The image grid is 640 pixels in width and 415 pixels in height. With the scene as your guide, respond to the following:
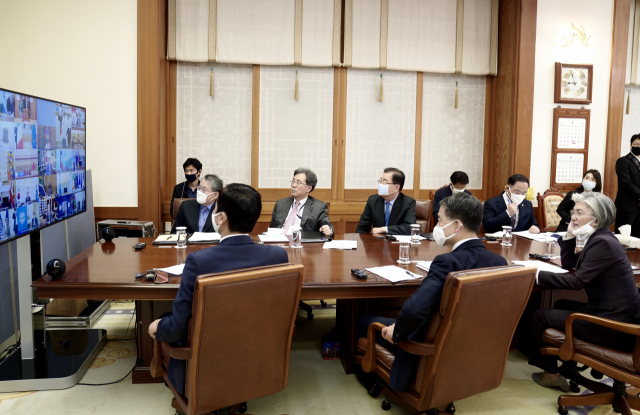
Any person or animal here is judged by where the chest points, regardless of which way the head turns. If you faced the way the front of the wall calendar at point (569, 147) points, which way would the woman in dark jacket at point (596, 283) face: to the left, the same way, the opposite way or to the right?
to the right

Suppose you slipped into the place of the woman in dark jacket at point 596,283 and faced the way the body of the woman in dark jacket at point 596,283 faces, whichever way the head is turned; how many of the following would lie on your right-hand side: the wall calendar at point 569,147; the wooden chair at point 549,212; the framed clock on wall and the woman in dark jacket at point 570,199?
4

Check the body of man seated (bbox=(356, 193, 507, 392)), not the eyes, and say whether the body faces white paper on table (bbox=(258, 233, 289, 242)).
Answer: yes

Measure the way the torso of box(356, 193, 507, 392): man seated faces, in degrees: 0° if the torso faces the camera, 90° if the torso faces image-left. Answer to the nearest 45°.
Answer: approximately 135°

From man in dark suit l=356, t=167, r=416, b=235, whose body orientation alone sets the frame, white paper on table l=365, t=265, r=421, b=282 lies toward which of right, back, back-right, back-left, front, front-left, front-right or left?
front-left

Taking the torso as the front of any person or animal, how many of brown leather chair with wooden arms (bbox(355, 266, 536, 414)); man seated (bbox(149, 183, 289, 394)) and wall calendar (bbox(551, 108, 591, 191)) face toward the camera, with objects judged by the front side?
1

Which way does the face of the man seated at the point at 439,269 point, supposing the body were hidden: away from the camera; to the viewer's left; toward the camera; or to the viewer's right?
to the viewer's left

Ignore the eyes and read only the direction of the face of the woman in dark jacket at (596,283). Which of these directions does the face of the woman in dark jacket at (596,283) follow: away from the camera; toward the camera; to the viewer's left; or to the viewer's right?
to the viewer's left

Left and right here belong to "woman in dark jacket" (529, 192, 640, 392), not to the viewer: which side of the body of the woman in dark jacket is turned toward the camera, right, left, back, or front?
left

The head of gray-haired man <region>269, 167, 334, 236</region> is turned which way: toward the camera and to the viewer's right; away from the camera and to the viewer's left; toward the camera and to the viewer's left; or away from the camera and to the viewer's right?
toward the camera and to the viewer's left

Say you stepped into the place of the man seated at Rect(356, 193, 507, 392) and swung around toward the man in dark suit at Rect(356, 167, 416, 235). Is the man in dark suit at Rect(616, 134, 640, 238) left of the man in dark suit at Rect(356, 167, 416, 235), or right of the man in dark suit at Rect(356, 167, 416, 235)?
right

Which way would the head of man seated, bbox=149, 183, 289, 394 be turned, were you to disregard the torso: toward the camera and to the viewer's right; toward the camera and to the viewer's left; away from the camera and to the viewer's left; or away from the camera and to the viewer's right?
away from the camera and to the viewer's left

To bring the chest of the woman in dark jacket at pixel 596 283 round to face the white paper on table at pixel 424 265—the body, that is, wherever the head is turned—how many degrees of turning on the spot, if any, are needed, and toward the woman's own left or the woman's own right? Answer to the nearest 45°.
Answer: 0° — they already face it

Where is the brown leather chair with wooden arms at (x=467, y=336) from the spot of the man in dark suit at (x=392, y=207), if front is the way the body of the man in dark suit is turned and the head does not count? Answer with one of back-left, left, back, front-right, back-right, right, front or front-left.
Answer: front-left

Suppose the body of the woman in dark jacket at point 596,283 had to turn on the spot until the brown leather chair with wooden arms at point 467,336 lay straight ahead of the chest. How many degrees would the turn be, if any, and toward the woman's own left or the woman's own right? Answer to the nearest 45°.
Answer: approximately 45° to the woman's own left

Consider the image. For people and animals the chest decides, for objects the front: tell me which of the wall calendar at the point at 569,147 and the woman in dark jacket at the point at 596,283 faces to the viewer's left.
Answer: the woman in dark jacket
